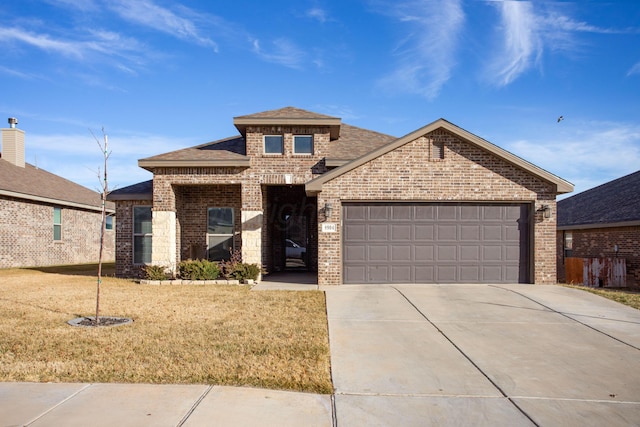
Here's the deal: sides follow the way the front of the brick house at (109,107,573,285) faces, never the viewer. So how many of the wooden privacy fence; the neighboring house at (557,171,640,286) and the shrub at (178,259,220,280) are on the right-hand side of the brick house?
1

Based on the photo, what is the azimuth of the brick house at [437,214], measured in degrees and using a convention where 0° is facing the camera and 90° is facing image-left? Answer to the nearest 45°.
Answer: approximately 0°

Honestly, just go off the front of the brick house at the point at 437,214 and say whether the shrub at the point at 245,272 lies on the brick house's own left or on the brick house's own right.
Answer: on the brick house's own right

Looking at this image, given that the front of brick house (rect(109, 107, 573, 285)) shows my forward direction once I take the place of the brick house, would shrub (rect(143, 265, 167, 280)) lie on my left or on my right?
on my right

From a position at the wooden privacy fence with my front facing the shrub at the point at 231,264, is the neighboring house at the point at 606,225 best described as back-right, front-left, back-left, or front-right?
back-right

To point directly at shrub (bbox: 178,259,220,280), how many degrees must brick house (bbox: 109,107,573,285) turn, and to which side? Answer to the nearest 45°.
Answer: approximately 90° to its right

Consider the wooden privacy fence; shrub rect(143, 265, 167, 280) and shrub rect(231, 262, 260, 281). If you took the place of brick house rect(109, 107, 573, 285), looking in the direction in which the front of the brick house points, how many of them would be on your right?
2
